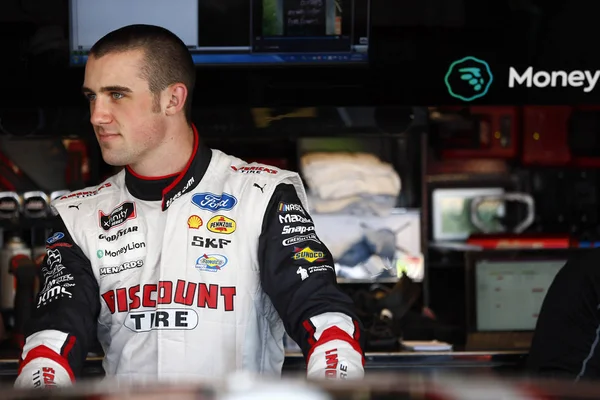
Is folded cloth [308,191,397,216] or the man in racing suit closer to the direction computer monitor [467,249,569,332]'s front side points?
the man in racing suit

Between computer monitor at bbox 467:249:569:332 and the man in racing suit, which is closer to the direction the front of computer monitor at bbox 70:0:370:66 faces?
the man in racing suit

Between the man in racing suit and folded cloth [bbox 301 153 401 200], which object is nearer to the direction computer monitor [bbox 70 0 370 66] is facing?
the man in racing suit

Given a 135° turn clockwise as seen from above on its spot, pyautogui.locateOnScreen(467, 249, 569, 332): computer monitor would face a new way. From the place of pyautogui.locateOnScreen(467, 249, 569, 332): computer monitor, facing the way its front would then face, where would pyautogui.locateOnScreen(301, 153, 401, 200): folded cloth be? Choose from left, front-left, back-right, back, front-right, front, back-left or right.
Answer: front

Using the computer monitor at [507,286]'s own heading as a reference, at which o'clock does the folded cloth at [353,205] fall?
The folded cloth is roughly at 4 o'clock from the computer monitor.

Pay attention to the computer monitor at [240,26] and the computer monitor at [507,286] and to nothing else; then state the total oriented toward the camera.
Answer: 2

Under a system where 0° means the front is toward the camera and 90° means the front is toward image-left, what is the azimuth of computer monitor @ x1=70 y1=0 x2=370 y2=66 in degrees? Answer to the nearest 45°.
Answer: approximately 0°

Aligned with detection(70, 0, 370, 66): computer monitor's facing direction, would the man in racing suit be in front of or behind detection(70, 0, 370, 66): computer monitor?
in front

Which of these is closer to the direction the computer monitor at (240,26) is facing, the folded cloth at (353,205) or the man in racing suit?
the man in racing suit

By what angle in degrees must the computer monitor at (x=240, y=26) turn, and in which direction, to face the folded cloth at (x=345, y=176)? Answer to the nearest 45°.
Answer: approximately 180°
